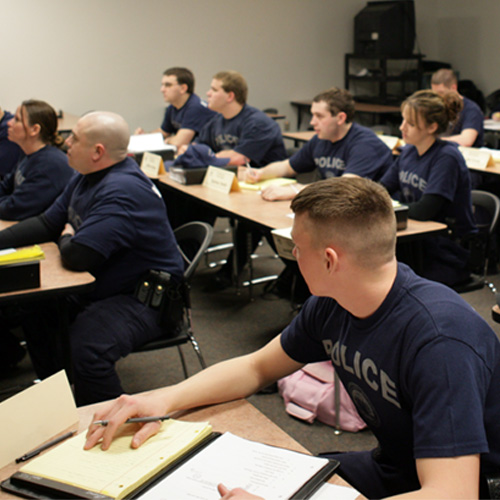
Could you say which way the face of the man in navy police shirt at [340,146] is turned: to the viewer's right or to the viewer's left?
to the viewer's left

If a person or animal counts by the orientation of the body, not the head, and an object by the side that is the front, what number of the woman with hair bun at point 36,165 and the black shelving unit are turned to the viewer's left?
1

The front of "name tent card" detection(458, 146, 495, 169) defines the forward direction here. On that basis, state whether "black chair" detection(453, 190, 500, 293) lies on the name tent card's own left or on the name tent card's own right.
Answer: on the name tent card's own left

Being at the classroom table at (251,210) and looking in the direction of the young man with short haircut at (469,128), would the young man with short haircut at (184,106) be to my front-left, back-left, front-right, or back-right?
front-left

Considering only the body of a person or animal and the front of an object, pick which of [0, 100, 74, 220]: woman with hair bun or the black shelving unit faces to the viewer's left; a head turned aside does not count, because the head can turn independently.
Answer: the woman with hair bun

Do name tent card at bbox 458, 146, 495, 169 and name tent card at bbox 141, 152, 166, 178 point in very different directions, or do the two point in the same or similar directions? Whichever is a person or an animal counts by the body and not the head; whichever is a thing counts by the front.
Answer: same or similar directions

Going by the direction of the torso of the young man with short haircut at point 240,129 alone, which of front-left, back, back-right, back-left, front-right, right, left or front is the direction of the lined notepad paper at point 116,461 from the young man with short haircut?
front-left

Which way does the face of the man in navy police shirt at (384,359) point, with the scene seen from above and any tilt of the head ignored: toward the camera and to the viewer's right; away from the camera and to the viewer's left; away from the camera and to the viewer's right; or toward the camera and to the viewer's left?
away from the camera and to the viewer's left

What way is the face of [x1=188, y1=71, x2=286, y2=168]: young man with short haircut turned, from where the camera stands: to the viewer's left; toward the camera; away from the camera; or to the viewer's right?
to the viewer's left

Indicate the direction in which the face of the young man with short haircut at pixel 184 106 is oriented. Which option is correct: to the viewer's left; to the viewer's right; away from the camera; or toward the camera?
to the viewer's left

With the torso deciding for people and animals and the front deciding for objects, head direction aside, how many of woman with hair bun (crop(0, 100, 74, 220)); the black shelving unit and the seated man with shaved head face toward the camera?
1

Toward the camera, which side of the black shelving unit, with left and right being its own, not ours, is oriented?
front

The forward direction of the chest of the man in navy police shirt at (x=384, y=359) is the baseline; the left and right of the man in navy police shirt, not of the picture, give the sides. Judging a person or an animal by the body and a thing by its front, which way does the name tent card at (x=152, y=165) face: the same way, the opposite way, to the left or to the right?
the same way

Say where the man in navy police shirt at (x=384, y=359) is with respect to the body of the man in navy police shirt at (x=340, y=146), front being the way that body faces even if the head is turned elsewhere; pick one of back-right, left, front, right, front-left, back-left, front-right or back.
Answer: front-left

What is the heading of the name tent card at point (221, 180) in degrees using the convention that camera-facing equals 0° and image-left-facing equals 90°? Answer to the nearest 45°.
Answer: approximately 45°

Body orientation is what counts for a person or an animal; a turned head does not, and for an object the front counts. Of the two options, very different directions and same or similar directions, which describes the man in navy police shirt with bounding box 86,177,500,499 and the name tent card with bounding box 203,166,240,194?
same or similar directions

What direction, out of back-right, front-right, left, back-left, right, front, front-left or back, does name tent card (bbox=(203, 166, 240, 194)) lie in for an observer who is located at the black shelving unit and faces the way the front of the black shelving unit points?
front

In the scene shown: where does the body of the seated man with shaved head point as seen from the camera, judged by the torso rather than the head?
to the viewer's left
